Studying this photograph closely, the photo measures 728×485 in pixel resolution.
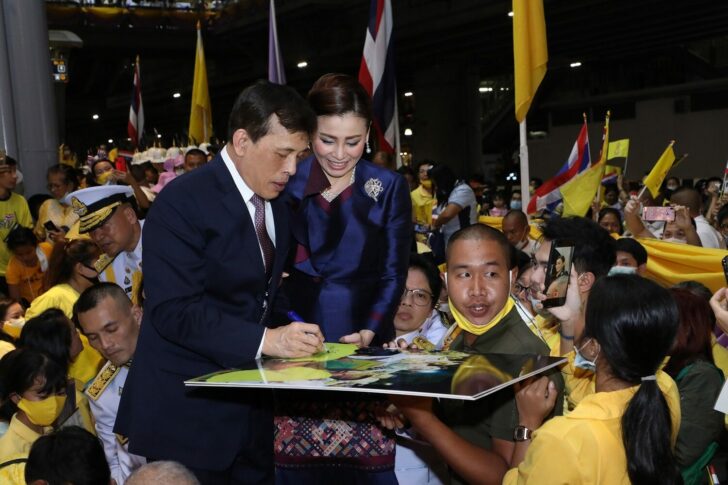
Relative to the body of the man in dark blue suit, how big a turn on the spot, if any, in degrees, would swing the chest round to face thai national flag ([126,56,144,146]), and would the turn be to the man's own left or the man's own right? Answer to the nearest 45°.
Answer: approximately 135° to the man's own left

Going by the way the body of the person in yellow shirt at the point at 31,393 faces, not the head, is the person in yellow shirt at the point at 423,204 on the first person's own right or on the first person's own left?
on the first person's own left

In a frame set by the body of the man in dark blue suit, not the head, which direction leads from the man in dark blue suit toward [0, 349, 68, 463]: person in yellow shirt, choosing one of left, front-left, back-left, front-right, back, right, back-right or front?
back

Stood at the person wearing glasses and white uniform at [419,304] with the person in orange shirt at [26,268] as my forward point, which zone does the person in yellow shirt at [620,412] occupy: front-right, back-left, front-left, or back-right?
back-left

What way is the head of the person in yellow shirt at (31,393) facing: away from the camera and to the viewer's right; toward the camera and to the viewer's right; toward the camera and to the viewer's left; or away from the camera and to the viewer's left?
toward the camera and to the viewer's right

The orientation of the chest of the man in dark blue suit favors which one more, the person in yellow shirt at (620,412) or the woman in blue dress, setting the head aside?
the person in yellow shirt

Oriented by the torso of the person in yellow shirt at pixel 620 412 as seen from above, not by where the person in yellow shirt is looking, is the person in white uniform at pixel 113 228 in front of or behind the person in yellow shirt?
in front

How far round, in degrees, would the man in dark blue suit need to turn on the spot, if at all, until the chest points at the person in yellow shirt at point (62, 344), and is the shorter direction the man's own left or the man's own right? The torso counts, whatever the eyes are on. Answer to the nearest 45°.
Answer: approximately 180°

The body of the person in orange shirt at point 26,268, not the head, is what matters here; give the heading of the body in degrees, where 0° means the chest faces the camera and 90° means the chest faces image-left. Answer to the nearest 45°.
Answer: approximately 315°

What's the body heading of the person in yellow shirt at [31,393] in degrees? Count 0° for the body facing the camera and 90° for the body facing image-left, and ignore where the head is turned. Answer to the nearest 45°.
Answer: approximately 315°

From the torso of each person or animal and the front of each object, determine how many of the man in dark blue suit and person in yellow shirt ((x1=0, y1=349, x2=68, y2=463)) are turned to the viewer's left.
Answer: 0
